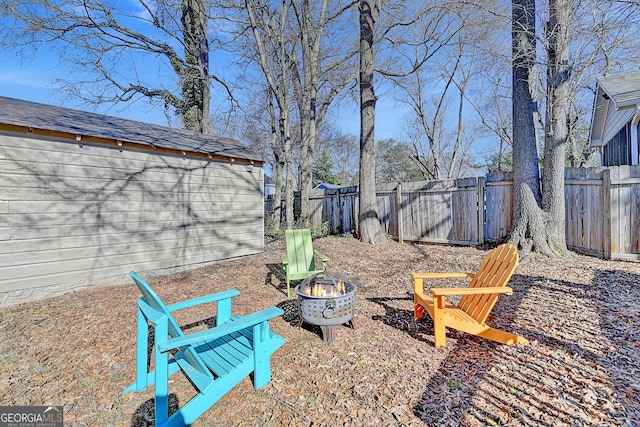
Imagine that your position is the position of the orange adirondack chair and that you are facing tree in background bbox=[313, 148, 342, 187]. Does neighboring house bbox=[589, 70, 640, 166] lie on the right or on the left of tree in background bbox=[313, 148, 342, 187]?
right

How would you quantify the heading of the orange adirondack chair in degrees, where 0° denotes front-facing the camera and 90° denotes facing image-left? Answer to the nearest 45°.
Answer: approximately 45°

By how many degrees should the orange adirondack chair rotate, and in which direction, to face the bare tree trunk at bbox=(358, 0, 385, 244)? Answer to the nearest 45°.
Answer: approximately 90° to its right

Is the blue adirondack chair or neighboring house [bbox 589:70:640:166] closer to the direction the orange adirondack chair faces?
the blue adirondack chair

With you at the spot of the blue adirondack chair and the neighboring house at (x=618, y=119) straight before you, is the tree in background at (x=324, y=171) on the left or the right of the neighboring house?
left

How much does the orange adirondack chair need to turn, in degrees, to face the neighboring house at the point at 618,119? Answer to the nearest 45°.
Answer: approximately 180°

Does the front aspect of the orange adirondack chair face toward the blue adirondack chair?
yes

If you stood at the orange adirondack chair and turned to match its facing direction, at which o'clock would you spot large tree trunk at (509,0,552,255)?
The large tree trunk is roughly at 5 o'clock from the orange adirondack chair.

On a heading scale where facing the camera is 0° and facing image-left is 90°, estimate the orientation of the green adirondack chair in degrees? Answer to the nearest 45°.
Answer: approximately 315°

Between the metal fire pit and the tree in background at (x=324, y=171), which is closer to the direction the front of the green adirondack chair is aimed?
the metal fire pit
